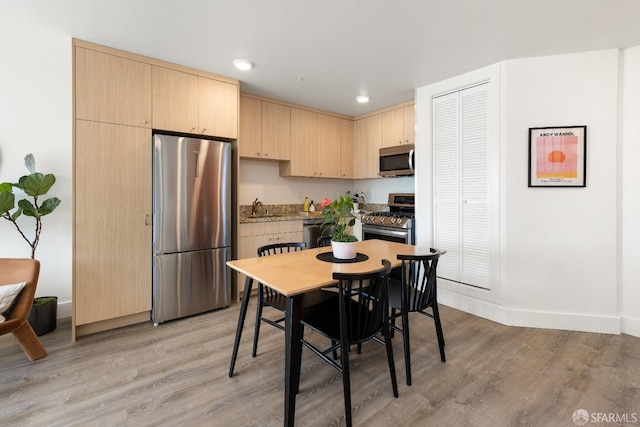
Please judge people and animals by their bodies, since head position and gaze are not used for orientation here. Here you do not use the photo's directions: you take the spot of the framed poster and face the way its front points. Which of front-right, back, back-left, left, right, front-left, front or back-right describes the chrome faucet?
right

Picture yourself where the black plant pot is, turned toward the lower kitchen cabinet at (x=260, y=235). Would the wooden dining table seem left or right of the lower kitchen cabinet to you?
right

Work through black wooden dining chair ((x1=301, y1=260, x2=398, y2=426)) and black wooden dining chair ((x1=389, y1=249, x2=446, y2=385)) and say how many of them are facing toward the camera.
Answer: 0

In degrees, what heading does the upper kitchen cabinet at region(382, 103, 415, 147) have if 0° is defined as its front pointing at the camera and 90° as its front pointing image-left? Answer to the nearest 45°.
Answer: approximately 45°

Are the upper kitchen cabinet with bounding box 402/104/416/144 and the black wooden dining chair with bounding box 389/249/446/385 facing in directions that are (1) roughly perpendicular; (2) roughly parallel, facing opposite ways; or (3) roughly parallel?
roughly perpendicular

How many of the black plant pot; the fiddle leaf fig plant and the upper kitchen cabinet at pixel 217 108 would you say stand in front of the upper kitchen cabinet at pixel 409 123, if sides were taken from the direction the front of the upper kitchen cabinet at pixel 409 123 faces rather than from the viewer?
3

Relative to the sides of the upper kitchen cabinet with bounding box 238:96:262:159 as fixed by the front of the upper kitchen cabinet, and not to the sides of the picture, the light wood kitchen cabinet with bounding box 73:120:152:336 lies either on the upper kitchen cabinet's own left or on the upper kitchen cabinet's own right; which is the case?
on the upper kitchen cabinet's own right

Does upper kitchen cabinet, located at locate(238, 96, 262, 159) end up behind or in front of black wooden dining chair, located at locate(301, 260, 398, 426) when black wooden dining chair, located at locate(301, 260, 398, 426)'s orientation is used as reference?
in front
